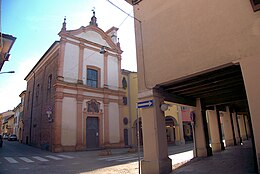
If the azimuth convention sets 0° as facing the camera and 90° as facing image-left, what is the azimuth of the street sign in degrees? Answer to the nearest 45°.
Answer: approximately 0°

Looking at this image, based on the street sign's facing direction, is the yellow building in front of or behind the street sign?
behind
